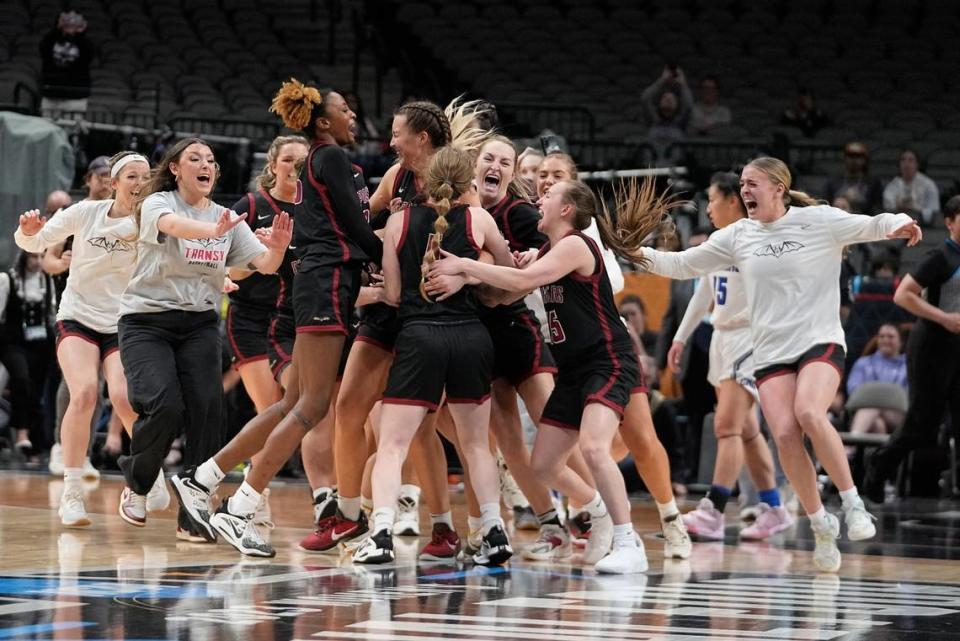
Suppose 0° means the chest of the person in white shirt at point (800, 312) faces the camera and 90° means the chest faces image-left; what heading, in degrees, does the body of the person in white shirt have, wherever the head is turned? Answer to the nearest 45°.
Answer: approximately 45°

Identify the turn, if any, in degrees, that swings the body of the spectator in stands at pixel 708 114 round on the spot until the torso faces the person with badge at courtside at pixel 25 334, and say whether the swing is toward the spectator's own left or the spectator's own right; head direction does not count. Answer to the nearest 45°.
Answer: approximately 45° to the spectator's own right

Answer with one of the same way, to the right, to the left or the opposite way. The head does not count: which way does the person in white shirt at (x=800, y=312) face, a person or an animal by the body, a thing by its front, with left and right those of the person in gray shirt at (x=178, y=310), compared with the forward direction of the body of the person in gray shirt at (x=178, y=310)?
to the right

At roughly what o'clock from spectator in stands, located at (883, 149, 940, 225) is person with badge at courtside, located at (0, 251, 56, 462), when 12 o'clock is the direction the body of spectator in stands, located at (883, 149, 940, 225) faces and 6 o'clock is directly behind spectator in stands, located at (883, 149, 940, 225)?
person with badge at courtside, located at (0, 251, 56, 462) is roughly at 2 o'clock from spectator in stands, located at (883, 149, 940, 225).

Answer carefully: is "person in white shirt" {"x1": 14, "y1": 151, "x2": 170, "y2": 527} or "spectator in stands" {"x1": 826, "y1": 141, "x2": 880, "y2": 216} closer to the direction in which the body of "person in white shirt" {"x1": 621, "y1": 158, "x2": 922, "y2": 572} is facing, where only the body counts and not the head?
the person in white shirt

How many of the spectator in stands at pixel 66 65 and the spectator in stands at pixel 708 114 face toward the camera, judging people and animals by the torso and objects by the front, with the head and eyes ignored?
2

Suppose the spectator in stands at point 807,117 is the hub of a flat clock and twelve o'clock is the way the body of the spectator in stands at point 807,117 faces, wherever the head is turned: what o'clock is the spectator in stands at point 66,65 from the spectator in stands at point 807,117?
the spectator in stands at point 66,65 is roughly at 2 o'clock from the spectator in stands at point 807,117.
